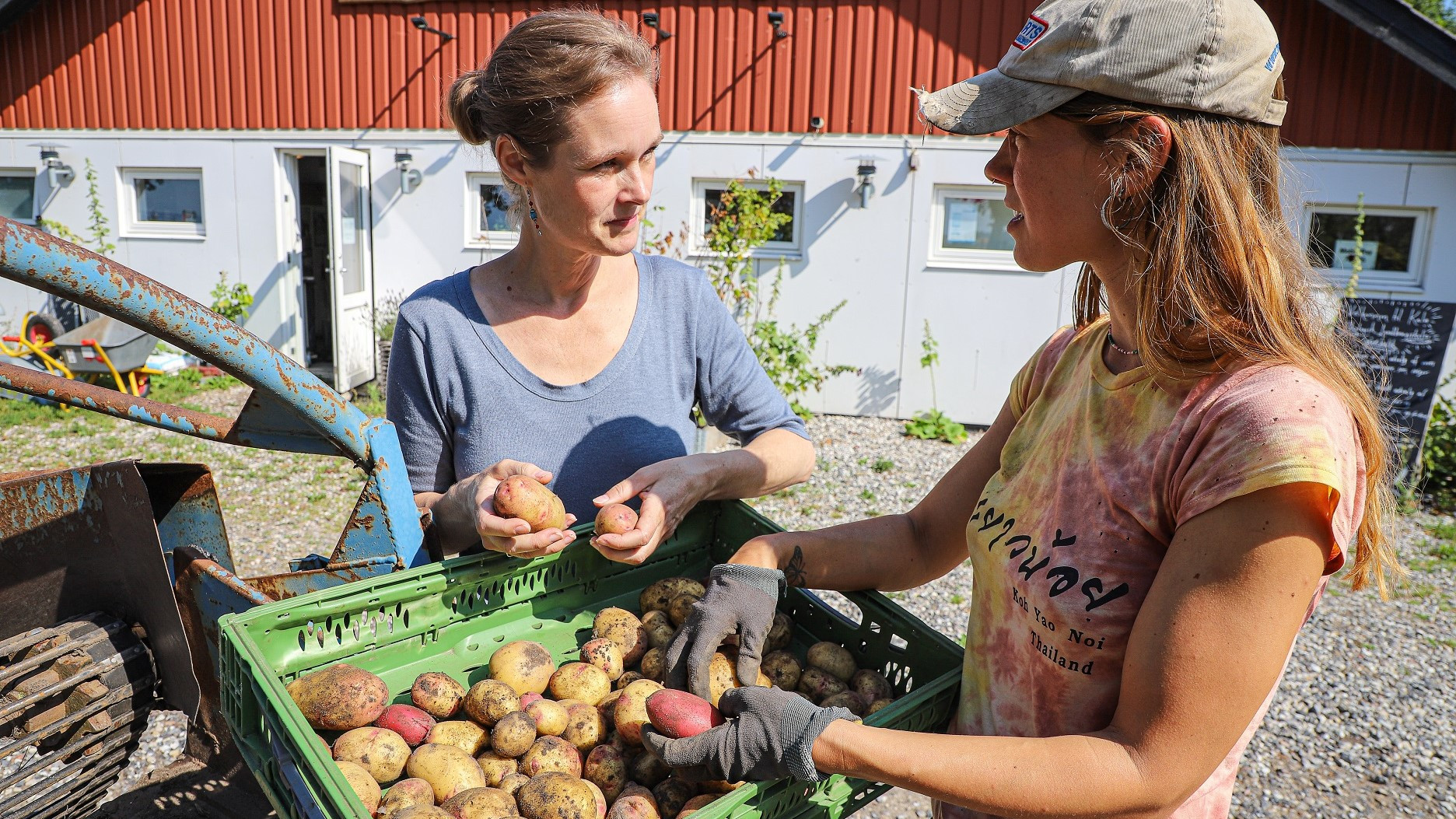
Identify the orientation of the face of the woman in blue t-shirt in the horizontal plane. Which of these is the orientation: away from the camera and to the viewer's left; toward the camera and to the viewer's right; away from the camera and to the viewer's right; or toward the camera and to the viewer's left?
toward the camera and to the viewer's right

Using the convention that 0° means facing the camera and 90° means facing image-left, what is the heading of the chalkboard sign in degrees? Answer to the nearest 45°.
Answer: approximately 0°

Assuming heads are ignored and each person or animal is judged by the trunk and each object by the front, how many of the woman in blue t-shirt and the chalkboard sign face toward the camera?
2

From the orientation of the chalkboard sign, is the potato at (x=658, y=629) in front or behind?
in front

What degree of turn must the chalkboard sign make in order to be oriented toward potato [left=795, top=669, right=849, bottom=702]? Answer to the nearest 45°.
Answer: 0° — it already faces it

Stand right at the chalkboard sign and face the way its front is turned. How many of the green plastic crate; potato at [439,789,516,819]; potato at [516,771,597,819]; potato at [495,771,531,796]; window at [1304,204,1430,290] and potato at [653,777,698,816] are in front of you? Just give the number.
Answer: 5

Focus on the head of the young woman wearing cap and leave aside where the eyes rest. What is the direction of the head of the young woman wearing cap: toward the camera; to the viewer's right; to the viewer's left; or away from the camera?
to the viewer's left

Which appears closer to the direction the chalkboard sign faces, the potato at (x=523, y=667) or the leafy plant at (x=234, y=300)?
the potato

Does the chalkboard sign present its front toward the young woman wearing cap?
yes

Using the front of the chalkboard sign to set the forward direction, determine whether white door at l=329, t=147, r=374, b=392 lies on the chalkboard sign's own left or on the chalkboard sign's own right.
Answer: on the chalkboard sign's own right

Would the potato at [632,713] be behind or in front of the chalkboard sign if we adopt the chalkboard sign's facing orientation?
in front

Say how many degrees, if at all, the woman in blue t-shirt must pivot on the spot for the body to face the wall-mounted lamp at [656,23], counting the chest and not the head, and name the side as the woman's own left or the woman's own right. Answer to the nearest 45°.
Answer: approximately 180°
